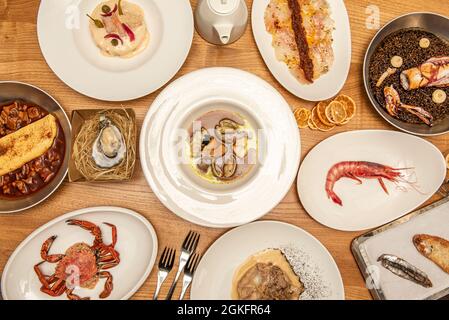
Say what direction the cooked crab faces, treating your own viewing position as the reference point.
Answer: facing away from the viewer and to the left of the viewer
